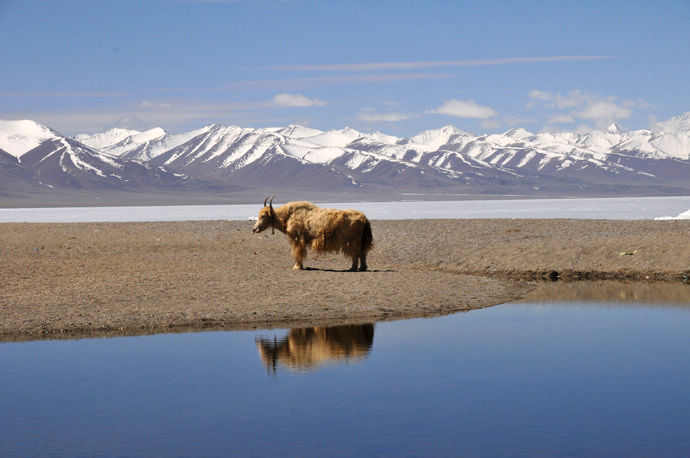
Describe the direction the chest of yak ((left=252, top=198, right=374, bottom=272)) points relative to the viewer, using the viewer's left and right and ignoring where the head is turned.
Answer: facing to the left of the viewer
